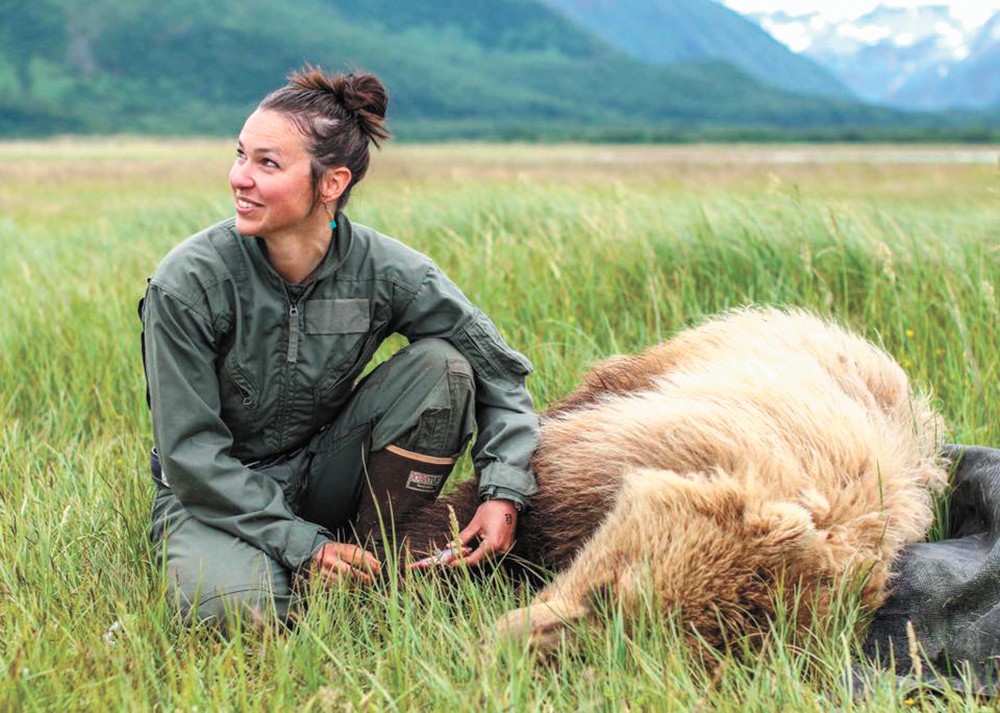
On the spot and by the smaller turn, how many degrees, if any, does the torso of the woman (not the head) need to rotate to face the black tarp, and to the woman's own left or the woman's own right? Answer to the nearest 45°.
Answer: approximately 45° to the woman's own left

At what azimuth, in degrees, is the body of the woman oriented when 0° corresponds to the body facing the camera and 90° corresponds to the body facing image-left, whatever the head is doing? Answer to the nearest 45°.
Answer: approximately 0°

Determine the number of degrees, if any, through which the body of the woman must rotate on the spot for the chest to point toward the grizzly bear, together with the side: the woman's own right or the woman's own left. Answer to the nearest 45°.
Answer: approximately 45° to the woman's own left

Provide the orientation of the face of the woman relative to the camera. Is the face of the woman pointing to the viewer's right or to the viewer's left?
to the viewer's left
